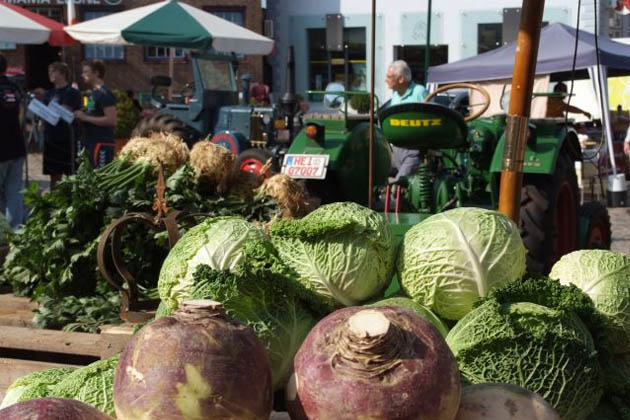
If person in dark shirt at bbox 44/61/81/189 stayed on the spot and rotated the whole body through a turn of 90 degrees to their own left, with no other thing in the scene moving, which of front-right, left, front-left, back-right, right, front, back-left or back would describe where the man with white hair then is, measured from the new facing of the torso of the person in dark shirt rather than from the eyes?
front

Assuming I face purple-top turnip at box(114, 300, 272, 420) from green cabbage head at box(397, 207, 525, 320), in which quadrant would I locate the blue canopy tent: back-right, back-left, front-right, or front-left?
back-right

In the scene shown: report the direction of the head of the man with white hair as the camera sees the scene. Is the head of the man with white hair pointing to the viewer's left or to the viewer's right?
to the viewer's left

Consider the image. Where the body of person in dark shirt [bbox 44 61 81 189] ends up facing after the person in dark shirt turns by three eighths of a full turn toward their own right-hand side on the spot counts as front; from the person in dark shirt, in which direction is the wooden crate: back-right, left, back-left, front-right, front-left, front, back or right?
back

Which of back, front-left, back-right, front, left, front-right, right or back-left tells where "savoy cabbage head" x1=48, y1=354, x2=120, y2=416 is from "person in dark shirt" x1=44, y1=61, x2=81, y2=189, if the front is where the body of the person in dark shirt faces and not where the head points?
front-left
